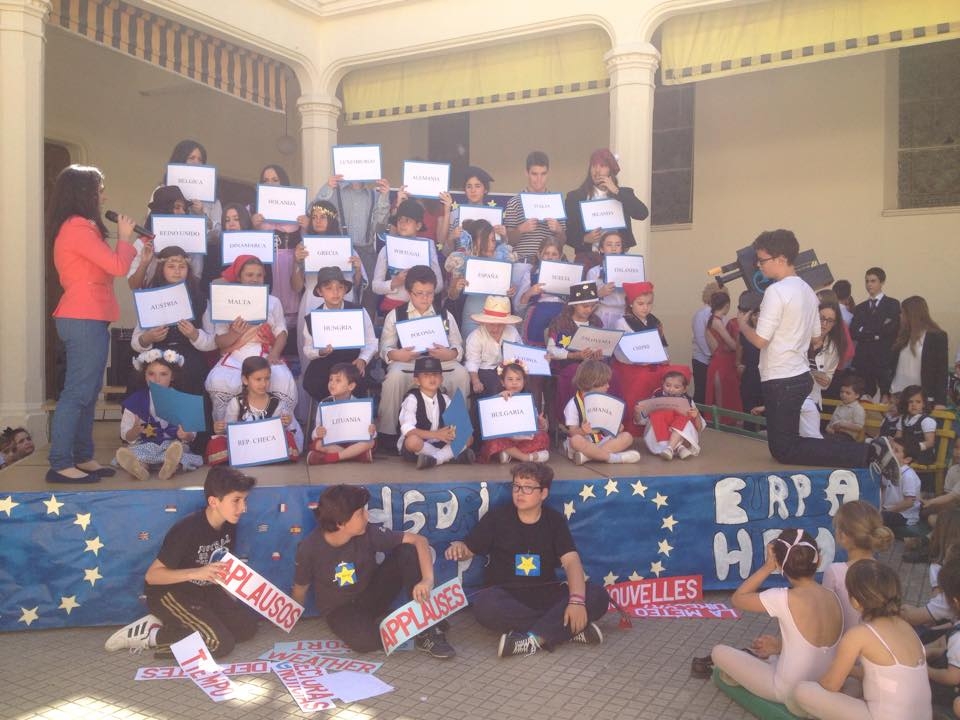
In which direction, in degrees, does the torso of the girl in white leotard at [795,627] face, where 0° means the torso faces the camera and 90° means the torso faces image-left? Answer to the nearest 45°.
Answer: approximately 135°

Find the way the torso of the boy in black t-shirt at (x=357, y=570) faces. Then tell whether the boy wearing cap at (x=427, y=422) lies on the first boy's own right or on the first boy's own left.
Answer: on the first boy's own left

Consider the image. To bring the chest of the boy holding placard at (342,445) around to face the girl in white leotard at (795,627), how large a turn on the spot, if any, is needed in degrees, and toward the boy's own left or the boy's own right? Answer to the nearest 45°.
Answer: approximately 45° to the boy's own left

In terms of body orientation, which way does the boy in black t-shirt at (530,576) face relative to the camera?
toward the camera

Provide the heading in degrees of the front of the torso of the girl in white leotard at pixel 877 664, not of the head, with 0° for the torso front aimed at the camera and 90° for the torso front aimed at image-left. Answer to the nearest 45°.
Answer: approximately 135°
